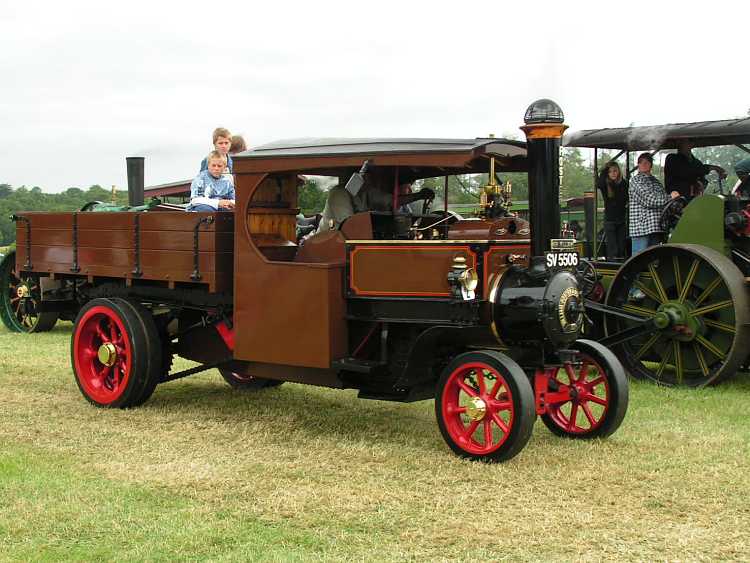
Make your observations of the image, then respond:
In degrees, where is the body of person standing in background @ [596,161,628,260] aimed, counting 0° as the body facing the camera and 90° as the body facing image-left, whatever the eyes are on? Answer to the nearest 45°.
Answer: approximately 0°

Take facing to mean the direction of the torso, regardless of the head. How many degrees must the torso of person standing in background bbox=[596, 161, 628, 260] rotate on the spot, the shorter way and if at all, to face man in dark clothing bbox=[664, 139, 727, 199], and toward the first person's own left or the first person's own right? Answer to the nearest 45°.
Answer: approximately 45° to the first person's own left

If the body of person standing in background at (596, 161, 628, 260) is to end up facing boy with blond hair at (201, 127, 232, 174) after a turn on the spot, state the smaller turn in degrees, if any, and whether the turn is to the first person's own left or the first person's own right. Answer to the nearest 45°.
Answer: approximately 45° to the first person's own right

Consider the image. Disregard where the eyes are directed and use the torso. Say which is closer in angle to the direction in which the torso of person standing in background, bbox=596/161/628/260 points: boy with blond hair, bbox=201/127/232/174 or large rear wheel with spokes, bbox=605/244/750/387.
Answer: the large rear wheel with spokes
